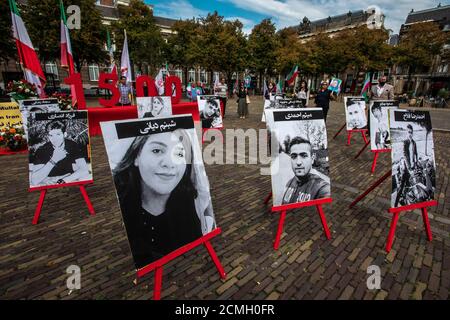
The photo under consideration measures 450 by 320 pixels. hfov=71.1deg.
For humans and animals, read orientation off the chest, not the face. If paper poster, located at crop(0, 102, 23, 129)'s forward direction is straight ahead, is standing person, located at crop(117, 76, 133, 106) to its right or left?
on its left

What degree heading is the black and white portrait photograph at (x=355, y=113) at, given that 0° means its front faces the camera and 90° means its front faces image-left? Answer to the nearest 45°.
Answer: approximately 0°

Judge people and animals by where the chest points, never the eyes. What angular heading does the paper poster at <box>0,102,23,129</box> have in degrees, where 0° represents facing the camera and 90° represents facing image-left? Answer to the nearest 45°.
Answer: approximately 0°

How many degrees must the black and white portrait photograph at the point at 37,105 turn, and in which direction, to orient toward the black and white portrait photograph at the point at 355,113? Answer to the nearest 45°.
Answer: approximately 90° to its left

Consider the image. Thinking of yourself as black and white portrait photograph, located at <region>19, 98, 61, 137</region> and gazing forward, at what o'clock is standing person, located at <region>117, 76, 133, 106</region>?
The standing person is roughly at 7 o'clock from the black and white portrait photograph.

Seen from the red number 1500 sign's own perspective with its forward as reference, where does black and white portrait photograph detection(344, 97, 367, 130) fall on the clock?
The black and white portrait photograph is roughly at 9 o'clock from the red number 1500 sign.

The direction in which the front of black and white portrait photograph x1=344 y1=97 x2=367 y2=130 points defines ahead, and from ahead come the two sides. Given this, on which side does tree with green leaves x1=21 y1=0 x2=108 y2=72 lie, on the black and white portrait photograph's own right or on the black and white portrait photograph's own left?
on the black and white portrait photograph's own right

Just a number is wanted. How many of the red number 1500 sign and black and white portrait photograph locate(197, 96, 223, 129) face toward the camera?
2

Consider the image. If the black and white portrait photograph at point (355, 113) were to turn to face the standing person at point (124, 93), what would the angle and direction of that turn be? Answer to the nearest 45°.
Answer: approximately 90° to its right

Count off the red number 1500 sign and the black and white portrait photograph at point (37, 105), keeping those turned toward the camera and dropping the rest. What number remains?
2

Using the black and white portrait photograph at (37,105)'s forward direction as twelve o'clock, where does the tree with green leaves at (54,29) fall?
The tree with green leaves is roughly at 6 o'clock from the black and white portrait photograph.

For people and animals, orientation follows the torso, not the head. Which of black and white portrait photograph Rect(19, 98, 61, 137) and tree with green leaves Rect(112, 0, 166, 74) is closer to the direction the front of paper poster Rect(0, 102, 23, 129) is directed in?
the black and white portrait photograph

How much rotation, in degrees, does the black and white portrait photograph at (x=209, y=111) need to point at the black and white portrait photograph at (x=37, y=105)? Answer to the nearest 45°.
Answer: approximately 45° to its right

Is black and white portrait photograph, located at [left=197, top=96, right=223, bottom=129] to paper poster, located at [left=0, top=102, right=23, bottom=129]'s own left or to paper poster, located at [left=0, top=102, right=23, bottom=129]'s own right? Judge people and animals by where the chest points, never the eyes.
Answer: on its left
